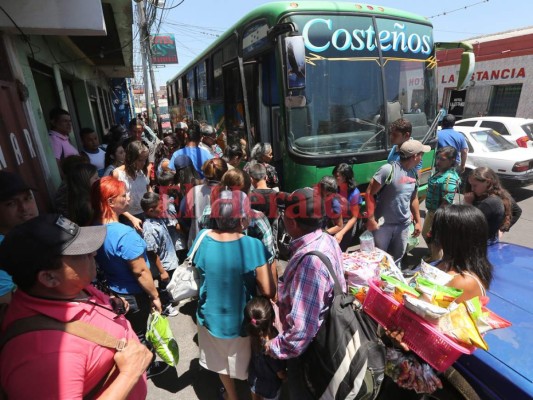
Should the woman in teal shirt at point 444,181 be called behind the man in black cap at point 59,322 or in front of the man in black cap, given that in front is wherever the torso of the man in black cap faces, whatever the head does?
in front

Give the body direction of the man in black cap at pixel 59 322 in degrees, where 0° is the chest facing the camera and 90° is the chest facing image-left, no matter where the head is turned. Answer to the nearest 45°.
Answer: approximately 270°

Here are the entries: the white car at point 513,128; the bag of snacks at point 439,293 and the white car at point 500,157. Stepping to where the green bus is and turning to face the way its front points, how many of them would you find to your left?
2

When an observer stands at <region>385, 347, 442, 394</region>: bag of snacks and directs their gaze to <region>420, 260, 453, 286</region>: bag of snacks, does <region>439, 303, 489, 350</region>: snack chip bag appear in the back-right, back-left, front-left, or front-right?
front-right

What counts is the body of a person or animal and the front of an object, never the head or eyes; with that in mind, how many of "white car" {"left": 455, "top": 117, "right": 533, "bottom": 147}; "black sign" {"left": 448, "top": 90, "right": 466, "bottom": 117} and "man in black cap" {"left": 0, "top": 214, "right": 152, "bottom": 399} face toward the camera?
1

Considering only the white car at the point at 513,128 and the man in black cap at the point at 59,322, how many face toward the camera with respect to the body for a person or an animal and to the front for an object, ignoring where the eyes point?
0

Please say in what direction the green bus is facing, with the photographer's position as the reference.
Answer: facing the viewer and to the right of the viewer

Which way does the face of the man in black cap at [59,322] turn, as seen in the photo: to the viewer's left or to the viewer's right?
to the viewer's right

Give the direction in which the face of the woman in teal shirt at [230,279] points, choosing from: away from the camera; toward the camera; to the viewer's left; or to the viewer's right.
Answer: away from the camera

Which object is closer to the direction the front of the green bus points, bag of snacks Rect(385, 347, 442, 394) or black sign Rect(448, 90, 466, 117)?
the bag of snacks
